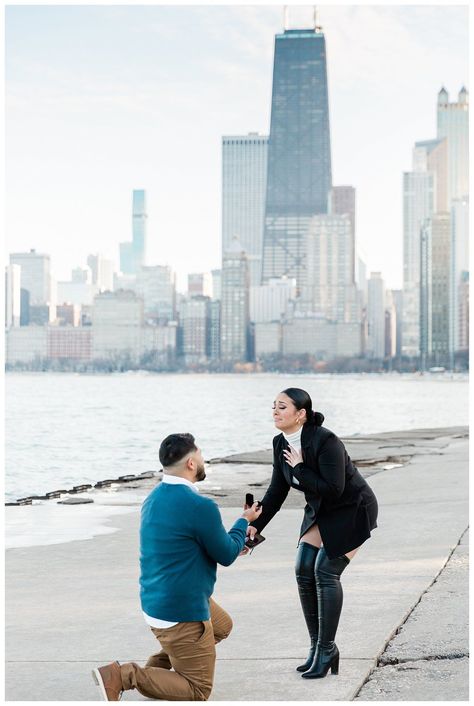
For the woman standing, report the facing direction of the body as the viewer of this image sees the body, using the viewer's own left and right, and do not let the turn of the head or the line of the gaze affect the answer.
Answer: facing the viewer and to the left of the viewer

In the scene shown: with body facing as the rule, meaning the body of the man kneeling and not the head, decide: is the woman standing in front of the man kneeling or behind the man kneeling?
in front

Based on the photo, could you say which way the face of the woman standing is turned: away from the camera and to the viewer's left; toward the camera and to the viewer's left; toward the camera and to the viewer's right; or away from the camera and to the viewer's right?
toward the camera and to the viewer's left

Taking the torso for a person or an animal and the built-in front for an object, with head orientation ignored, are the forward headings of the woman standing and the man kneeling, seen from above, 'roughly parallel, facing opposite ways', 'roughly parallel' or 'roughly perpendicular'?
roughly parallel, facing opposite ways

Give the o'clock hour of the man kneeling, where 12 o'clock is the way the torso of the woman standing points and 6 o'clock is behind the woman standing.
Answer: The man kneeling is roughly at 12 o'clock from the woman standing.

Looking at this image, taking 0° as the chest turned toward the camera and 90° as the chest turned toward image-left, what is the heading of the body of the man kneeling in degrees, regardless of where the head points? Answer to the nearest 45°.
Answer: approximately 225°
